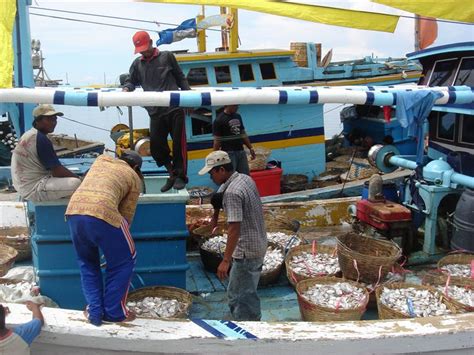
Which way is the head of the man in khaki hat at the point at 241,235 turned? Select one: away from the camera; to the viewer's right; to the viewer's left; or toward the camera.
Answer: to the viewer's left

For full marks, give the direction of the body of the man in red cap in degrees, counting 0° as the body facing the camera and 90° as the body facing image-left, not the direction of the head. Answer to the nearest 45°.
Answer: approximately 45°

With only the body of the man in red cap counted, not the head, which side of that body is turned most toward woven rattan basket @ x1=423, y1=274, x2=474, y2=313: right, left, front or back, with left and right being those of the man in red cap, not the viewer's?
left

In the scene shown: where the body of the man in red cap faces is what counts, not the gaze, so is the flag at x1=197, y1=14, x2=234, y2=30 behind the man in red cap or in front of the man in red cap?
behind

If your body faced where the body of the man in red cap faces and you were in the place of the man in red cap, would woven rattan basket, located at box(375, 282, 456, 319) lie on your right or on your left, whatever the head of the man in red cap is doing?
on your left

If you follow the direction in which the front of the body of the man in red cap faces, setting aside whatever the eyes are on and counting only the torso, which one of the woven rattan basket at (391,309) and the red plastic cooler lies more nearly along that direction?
the woven rattan basket

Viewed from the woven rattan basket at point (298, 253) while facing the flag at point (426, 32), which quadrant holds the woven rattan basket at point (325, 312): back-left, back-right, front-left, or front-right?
back-right

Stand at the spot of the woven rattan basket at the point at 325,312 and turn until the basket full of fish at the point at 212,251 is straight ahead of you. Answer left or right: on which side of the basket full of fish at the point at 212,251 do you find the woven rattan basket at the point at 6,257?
left

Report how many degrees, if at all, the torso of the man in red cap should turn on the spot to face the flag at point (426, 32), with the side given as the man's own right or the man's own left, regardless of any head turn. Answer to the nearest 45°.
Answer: approximately 180°

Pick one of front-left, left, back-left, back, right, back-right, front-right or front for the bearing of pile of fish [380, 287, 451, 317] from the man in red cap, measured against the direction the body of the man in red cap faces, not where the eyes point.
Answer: left

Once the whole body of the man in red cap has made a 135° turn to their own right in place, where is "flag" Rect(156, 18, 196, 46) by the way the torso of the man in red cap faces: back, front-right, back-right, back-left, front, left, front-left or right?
front
